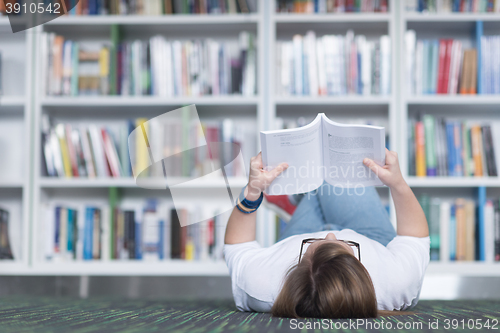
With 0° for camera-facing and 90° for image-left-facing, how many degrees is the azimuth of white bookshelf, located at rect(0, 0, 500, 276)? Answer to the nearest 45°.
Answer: approximately 0°

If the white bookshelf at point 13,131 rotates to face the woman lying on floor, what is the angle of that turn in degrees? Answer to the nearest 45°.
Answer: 0° — it already faces them

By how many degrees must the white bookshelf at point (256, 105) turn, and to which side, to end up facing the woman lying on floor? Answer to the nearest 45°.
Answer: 0° — it already faces them
